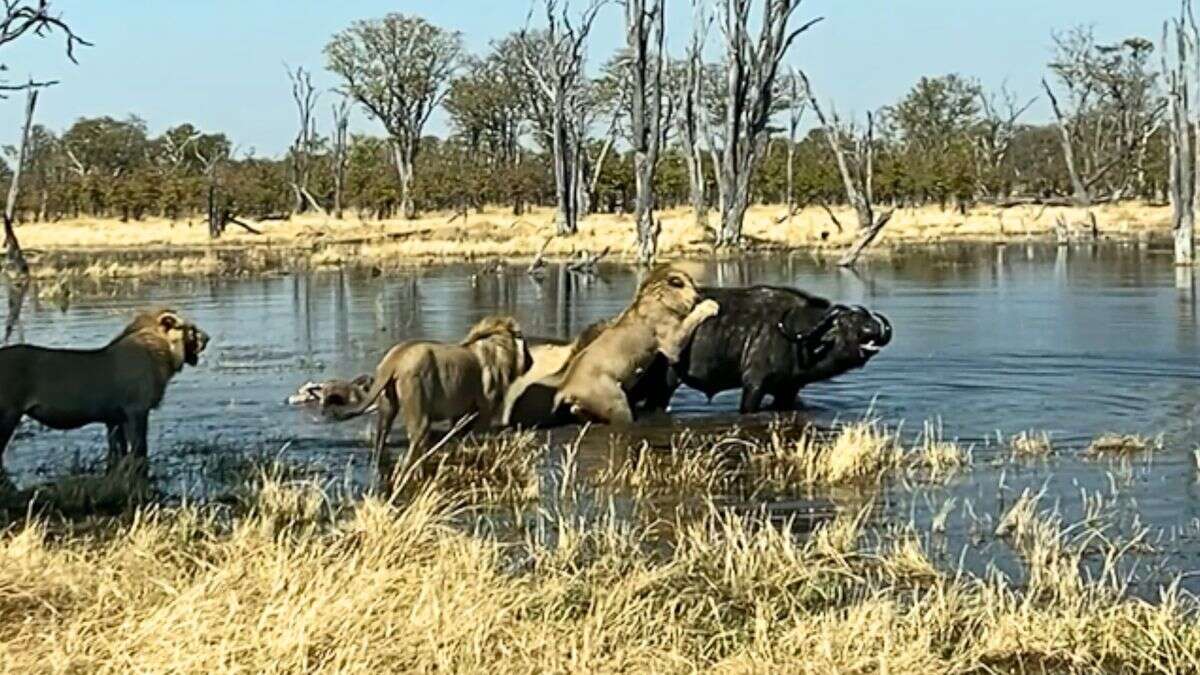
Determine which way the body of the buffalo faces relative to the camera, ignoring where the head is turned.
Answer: to the viewer's right

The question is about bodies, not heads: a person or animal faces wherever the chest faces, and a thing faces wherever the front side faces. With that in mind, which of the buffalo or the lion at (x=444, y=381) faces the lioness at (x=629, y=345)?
the lion at (x=444, y=381)

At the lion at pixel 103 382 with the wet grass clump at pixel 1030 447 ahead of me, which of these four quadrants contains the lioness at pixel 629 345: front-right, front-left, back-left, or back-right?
front-left

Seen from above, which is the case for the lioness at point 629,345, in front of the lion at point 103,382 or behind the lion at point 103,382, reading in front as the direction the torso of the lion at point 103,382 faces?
in front

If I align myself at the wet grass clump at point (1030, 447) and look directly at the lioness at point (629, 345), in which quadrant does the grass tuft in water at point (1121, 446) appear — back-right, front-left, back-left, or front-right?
back-right

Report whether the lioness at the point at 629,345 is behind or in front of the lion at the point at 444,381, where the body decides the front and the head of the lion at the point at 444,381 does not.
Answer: in front

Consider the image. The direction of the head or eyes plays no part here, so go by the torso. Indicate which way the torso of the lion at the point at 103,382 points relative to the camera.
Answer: to the viewer's right

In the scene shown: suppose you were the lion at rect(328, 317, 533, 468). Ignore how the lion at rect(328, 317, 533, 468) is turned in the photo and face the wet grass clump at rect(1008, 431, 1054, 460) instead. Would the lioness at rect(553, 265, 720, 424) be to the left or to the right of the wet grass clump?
left

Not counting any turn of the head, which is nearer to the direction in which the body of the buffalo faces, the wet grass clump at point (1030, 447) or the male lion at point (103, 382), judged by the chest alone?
the wet grass clump

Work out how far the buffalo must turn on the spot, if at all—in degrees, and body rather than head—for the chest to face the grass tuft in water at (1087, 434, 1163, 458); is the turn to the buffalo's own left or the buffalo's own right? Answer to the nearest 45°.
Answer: approximately 45° to the buffalo's own right

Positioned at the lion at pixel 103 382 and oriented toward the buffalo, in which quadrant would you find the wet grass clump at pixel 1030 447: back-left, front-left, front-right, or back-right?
front-right

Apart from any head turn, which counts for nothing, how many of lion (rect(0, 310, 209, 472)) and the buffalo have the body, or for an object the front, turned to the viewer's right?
2

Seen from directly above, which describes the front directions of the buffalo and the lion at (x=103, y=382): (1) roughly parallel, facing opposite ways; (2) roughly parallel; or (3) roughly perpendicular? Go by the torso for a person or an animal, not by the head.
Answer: roughly parallel

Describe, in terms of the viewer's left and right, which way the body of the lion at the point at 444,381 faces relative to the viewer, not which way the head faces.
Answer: facing away from the viewer and to the right of the viewer
